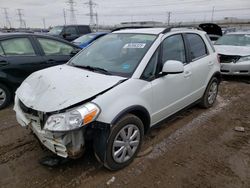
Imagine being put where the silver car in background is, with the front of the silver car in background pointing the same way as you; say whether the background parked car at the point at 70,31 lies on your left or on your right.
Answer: on your right

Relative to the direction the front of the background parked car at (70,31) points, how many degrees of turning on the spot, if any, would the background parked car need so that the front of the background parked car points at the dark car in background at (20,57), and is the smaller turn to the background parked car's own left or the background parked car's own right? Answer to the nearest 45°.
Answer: approximately 45° to the background parked car's own left

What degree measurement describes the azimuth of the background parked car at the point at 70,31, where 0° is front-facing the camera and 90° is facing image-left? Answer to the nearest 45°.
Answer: approximately 45°

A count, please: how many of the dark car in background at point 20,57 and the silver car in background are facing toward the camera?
1

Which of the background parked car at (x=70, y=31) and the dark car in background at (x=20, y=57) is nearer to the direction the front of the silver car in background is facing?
the dark car in background

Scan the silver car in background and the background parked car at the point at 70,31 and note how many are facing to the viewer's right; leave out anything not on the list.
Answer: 0

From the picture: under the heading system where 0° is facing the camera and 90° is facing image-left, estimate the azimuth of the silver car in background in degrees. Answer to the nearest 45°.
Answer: approximately 0°

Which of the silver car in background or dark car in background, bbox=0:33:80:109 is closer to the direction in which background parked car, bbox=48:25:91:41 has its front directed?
the dark car in background
